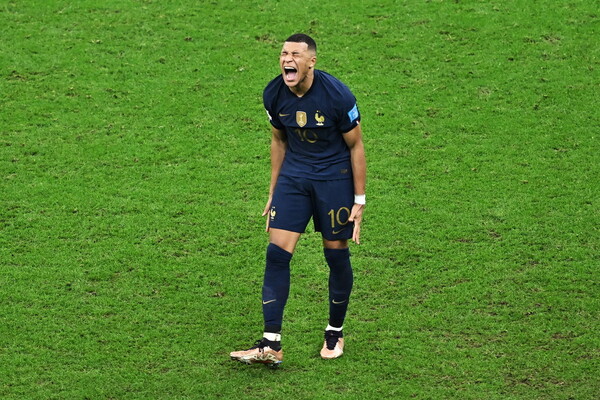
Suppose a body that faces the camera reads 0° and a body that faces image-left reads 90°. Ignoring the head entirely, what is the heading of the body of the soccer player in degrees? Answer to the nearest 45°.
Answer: approximately 45°
